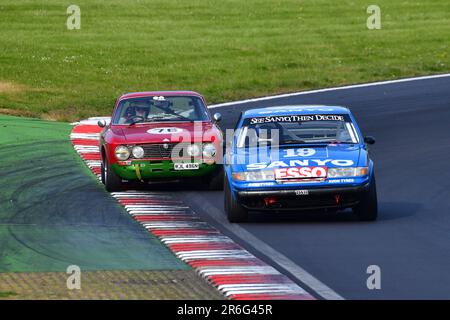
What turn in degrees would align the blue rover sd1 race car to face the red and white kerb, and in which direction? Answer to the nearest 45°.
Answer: approximately 45° to its right

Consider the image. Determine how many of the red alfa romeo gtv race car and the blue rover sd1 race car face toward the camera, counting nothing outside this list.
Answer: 2

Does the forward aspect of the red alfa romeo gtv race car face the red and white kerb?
yes

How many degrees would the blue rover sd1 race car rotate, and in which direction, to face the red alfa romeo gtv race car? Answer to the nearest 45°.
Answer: approximately 135° to its right

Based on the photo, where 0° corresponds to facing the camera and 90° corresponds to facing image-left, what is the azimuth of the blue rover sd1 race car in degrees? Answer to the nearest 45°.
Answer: approximately 0°

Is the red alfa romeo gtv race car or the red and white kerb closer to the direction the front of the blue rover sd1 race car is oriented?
the red and white kerb

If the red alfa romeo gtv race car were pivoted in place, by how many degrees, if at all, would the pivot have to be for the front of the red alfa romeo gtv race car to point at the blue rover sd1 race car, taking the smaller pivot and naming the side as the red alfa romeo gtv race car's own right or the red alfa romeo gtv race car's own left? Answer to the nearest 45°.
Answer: approximately 45° to the red alfa romeo gtv race car's own left
